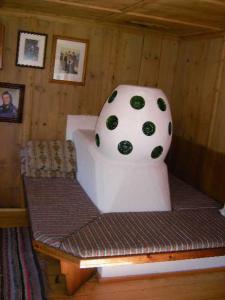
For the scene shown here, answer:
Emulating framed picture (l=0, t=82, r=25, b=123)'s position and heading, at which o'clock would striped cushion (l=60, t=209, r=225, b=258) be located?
The striped cushion is roughly at 11 o'clock from the framed picture.

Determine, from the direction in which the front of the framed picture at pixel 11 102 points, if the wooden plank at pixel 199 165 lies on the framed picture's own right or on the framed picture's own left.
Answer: on the framed picture's own left

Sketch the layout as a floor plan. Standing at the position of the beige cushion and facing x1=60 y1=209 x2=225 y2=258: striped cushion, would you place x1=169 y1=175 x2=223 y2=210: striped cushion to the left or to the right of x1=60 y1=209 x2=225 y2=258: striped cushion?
left

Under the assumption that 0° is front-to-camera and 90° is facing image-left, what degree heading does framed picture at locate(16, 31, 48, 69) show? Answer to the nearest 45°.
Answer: approximately 0°

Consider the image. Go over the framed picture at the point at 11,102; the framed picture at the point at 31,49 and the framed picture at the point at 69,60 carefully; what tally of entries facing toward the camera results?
3

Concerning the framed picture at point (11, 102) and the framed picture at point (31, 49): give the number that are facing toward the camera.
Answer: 2

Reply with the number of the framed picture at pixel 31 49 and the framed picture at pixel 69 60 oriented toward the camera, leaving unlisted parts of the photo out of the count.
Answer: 2
